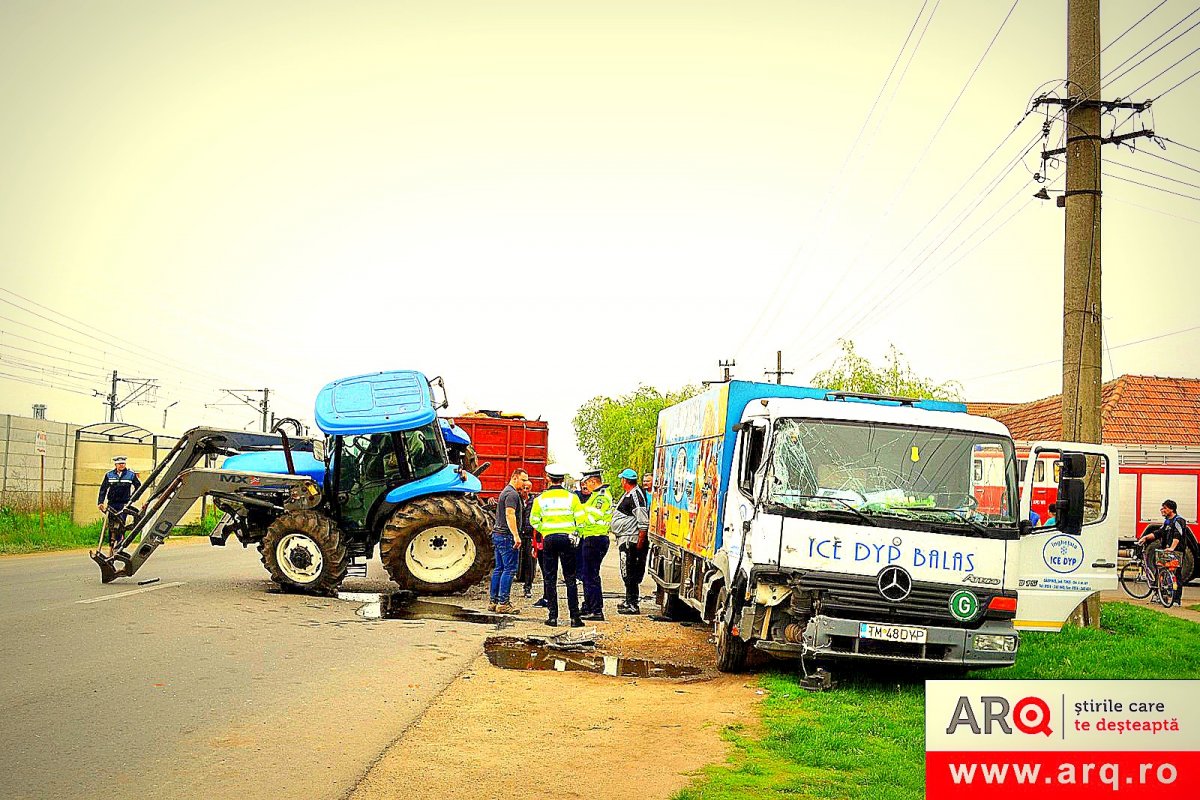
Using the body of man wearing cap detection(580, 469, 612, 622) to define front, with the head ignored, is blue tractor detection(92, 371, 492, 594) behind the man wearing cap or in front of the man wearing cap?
in front

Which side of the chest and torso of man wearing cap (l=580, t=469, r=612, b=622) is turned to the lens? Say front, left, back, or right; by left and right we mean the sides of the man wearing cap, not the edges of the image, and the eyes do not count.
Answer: left

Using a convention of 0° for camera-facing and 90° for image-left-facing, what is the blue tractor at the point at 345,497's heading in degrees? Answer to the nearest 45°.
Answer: approximately 90°

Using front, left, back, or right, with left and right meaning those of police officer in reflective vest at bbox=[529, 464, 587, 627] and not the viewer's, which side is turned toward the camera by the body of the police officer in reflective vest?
back

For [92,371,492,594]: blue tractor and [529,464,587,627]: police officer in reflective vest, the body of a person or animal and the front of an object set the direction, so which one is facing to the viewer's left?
the blue tractor

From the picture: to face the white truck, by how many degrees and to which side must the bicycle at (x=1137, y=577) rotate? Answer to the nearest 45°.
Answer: approximately 45° to its left

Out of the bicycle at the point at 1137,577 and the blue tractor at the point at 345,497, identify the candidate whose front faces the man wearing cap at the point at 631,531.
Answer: the bicycle

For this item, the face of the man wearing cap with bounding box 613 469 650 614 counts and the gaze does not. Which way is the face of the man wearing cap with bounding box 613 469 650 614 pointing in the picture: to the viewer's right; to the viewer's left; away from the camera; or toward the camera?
to the viewer's left

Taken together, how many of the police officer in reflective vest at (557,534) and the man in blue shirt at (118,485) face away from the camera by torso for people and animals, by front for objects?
1

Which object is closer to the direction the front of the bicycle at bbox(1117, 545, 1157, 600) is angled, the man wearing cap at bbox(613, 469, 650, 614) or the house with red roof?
the man wearing cap

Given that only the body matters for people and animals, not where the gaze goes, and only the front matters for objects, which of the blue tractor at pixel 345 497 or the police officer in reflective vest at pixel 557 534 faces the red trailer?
the police officer in reflective vest
